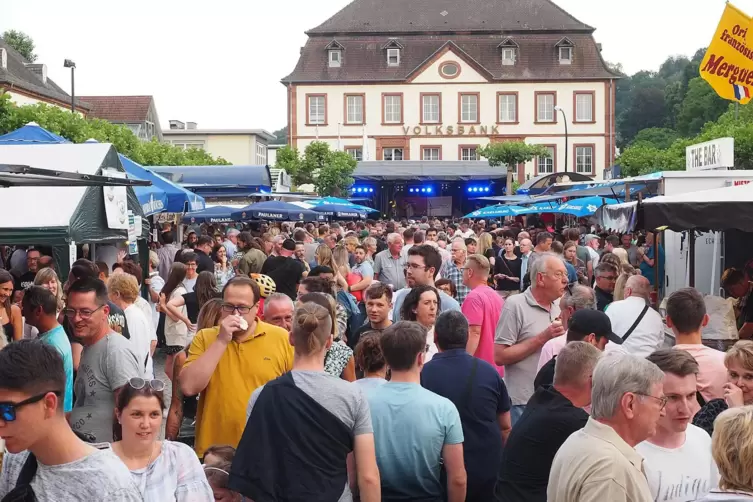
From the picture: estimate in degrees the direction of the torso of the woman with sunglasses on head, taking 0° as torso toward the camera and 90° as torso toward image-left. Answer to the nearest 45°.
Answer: approximately 0°

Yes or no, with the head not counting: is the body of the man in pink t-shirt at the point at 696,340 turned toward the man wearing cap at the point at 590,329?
no

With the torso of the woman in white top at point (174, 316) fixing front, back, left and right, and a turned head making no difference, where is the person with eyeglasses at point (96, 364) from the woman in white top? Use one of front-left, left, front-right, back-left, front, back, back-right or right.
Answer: right

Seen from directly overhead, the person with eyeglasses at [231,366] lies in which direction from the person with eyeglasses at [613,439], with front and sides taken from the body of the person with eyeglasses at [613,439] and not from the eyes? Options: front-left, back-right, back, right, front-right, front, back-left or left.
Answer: back-left

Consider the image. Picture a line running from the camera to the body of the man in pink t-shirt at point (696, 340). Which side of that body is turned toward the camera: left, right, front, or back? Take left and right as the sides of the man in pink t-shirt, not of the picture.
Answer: back

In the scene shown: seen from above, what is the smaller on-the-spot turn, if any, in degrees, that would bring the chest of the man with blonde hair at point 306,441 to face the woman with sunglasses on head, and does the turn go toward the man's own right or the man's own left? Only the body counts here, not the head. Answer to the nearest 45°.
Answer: approximately 135° to the man's own left

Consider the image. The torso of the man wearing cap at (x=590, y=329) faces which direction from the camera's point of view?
to the viewer's right

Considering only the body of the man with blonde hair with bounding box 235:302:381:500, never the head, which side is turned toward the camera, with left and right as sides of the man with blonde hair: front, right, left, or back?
back

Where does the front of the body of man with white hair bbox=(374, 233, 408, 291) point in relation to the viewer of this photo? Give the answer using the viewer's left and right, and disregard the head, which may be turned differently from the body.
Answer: facing the viewer and to the right of the viewer

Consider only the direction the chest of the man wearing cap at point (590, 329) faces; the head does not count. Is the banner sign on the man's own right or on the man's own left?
on the man's own left

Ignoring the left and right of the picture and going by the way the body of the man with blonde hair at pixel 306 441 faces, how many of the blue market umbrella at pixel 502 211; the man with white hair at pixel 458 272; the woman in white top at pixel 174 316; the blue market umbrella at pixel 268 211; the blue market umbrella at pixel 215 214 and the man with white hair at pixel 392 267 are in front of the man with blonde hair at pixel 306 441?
6
